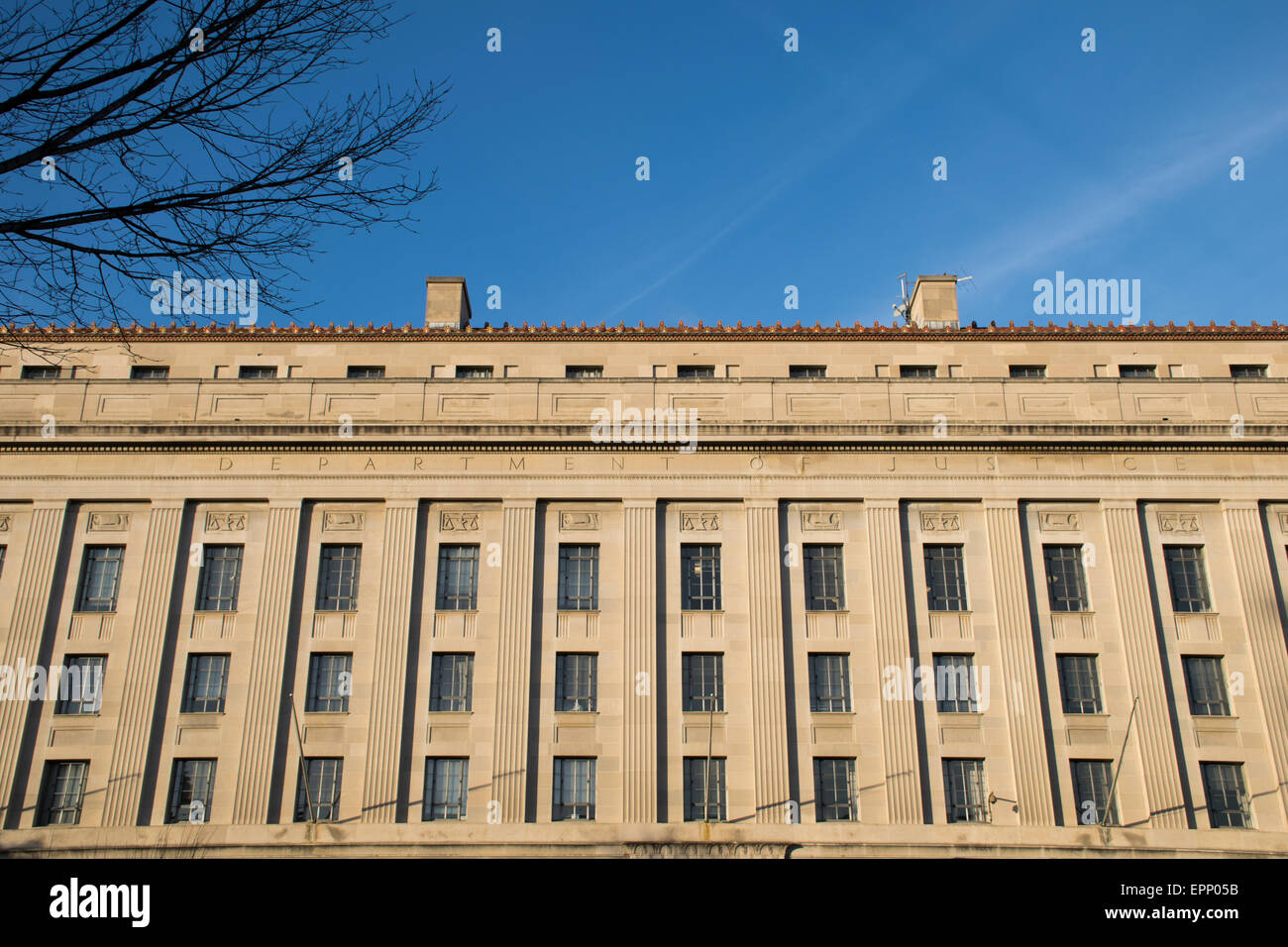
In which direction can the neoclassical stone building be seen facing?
toward the camera
